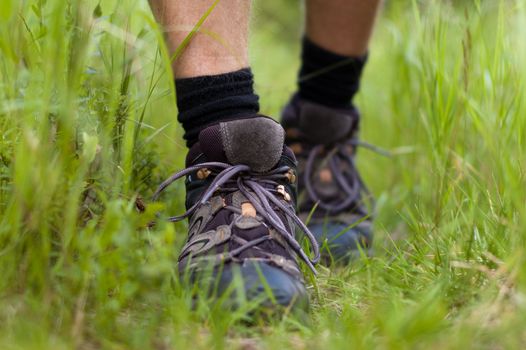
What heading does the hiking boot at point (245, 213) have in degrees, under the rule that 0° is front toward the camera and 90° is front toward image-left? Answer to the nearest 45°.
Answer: approximately 0°

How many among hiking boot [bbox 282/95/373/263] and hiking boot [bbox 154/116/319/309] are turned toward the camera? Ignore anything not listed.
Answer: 2

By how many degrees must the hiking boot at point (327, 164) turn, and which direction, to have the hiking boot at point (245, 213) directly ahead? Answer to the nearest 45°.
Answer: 0° — it already faces it

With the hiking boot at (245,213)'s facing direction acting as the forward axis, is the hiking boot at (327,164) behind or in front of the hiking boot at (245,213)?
behind

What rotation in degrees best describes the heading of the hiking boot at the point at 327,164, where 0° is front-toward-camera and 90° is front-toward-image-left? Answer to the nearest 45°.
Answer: approximately 0°
